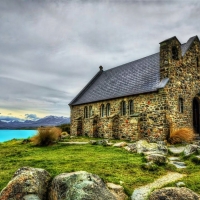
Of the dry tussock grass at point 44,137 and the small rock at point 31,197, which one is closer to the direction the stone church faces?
the small rock

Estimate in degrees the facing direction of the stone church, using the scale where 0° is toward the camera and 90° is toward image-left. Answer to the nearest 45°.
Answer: approximately 315°

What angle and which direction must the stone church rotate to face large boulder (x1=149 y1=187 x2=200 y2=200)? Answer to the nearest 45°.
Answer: approximately 45° to its right

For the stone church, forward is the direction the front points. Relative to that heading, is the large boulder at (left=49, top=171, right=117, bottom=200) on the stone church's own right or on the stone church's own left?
on the stone church's own right

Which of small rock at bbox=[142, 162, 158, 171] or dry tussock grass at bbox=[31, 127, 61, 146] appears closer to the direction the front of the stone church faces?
the small rock

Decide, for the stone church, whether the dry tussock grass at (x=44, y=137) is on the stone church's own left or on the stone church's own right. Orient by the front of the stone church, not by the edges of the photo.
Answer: on the stone church's own right

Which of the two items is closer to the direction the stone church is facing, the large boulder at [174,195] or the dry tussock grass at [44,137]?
the large boulder

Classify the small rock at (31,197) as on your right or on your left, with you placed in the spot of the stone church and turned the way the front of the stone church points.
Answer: on your right
